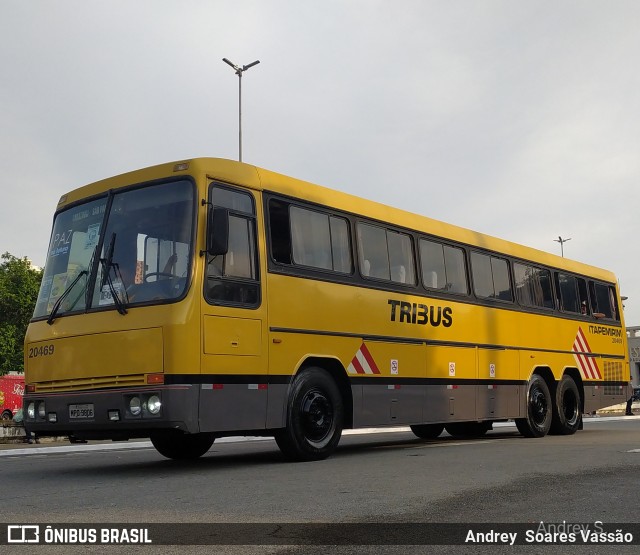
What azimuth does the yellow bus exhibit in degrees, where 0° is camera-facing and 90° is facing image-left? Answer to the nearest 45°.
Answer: approximately 45°
